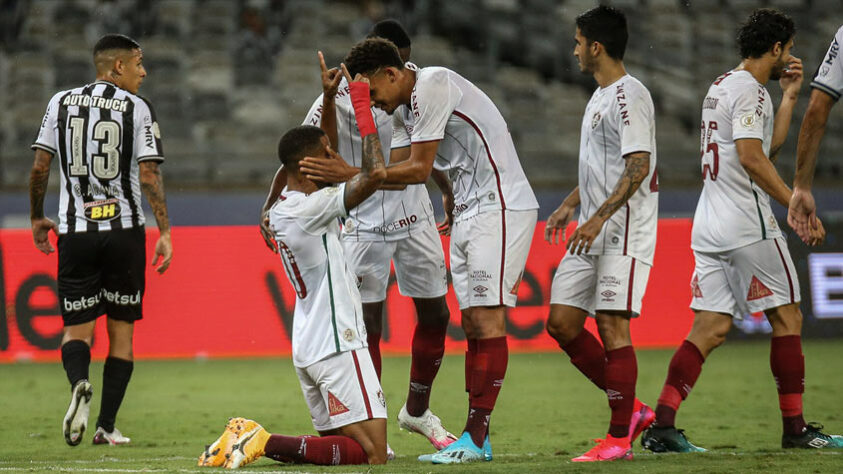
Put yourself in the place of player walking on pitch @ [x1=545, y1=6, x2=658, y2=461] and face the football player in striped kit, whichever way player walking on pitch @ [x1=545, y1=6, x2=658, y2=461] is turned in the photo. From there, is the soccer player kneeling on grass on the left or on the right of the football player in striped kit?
left

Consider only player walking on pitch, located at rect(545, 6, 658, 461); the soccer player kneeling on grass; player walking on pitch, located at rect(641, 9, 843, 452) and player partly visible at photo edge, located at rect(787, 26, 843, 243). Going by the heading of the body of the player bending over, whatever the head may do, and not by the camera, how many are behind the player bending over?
3

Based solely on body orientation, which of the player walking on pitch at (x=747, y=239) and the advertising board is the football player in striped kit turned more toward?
the advertising board

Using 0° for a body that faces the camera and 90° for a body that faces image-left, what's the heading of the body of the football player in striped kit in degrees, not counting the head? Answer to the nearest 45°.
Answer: approximately 180°

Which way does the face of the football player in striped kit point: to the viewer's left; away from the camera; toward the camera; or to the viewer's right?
to the viewer's right

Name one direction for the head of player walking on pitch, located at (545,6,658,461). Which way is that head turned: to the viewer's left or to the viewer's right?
to the viewer's left

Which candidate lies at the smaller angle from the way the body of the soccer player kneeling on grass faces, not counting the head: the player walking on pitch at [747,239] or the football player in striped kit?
the player walking on pitch

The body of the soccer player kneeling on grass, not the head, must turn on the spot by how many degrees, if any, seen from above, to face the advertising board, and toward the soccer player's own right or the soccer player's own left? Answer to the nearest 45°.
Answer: approximately 90° to the soccer player's own left

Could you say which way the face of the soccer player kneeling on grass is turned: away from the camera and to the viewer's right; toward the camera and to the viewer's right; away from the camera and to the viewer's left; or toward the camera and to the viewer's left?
away from the camera and to the viewer's right

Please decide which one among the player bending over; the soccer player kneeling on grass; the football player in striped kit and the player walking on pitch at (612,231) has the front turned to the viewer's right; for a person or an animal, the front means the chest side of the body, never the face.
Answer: the soccer player kneeling on grass

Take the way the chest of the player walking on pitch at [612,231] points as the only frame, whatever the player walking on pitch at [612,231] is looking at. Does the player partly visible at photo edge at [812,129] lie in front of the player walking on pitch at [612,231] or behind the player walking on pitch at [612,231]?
behind

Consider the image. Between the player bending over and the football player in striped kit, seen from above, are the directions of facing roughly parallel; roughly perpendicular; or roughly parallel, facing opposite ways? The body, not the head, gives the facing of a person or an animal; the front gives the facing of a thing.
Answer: roughly perpendicular

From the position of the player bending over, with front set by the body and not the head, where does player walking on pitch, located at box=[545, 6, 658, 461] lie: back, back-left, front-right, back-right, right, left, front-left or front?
back

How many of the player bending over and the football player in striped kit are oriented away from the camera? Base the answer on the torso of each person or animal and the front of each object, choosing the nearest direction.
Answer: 1

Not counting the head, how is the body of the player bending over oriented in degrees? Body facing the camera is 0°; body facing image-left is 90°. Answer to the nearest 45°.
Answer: approximately 90°

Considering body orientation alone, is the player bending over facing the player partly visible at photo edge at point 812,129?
no

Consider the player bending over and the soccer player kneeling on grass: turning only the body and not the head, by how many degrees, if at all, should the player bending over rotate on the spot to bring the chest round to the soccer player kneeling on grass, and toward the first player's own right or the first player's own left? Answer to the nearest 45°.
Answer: approximately 45° to the first player's own left
